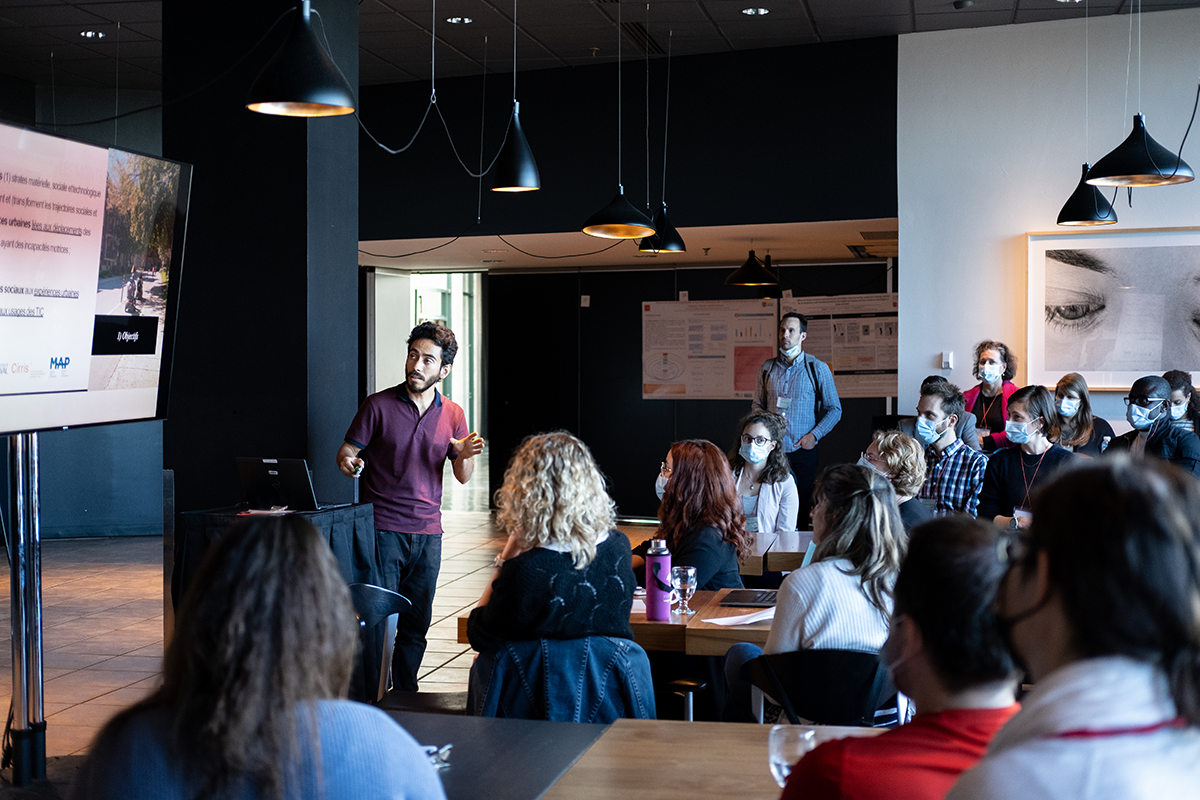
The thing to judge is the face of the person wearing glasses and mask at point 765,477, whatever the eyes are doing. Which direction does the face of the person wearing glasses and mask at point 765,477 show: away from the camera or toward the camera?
toward the camera

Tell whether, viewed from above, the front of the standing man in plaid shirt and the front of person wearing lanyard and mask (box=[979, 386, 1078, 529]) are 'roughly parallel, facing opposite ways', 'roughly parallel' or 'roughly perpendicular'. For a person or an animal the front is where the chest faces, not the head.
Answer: roughly parallel

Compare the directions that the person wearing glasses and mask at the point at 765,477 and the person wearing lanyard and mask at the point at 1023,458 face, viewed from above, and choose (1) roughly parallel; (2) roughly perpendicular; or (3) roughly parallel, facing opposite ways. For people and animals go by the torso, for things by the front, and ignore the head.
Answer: roughly parallel

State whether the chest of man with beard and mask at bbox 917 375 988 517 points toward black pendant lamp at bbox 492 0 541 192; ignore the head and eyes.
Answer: yes

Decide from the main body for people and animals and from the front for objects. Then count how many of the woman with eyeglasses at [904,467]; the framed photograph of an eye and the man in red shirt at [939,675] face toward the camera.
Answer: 1

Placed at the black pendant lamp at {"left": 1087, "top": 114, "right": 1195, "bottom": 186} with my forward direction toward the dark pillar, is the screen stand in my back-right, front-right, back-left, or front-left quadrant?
front-left

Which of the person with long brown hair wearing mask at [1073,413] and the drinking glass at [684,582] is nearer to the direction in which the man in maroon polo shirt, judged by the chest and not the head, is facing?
the drinking glass

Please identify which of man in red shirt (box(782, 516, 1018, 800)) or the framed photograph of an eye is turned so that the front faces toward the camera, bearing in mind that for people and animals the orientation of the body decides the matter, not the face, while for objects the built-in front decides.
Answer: the framed photograph of an eye

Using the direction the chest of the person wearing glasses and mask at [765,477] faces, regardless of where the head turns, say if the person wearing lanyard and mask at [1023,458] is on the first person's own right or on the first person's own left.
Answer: on the first person's own left

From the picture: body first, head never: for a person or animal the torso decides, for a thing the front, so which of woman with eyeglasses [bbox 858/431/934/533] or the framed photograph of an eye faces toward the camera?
the framed photograph of an eye

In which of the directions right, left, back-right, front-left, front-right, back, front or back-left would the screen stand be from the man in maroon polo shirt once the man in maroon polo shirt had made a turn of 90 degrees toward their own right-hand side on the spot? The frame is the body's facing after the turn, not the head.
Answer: front-left

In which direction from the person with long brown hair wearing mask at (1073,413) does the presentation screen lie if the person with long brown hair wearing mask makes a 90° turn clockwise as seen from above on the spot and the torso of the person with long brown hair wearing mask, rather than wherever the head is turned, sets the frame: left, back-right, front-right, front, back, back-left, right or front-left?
left

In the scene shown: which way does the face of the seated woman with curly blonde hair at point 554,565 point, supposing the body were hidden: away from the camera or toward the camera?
away from the camera

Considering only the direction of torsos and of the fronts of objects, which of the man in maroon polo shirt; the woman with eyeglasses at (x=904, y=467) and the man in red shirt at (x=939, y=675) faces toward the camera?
the man in maroon polo shirt

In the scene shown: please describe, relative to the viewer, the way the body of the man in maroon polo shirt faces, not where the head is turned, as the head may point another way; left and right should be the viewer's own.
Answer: facing the viewer

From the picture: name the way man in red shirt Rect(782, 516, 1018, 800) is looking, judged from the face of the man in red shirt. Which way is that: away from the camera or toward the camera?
away from the camera

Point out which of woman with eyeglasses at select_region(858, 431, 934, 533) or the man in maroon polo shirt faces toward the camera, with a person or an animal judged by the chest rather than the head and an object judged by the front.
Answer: the man in maroon polo shirt

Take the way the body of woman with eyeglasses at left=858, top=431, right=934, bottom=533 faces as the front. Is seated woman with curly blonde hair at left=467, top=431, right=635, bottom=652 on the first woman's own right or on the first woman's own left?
on the first woman's own left

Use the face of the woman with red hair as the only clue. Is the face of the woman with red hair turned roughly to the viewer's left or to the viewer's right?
to the viewer's left

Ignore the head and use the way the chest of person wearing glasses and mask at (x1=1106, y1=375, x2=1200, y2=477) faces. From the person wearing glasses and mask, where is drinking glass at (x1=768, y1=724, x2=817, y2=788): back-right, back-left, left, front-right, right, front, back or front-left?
front-left

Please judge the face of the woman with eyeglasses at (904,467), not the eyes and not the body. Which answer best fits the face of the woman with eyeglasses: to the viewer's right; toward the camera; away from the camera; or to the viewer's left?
to the viewer's left
